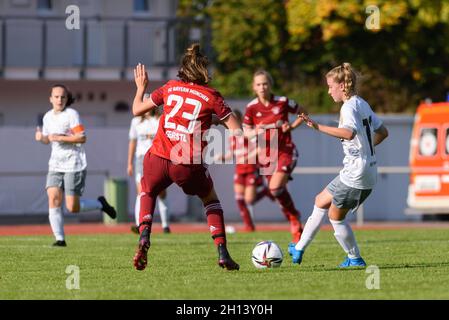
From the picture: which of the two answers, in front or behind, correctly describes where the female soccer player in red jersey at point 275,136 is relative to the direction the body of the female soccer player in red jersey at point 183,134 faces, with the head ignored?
in front

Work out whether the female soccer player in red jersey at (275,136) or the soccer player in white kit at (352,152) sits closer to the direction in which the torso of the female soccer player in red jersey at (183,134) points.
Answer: the female soccer player in red jersey

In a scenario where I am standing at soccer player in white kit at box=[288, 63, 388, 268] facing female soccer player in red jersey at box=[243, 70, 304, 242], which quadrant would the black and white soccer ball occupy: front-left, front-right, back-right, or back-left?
front-left

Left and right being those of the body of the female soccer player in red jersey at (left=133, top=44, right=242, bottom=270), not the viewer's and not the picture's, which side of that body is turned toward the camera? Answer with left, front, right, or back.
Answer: back

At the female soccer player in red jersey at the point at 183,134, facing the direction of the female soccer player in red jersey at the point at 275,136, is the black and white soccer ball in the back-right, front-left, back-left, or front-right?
front-right

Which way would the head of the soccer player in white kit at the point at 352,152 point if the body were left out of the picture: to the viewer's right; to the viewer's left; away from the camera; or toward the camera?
to the viewer's left

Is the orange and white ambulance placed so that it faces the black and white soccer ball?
no

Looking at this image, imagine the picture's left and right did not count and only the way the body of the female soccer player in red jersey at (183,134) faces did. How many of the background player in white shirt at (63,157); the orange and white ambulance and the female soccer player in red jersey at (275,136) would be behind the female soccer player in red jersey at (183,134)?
0

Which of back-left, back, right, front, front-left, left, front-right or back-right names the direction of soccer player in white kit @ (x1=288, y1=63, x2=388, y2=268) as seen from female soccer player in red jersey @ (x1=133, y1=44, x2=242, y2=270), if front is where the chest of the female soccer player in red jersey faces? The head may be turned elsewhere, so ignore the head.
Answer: right

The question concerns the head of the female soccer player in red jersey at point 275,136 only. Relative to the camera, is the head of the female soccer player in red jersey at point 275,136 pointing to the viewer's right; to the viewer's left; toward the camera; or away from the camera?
toward the camera
